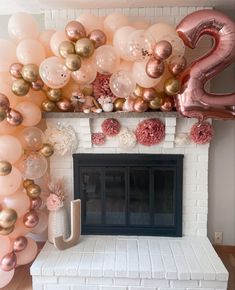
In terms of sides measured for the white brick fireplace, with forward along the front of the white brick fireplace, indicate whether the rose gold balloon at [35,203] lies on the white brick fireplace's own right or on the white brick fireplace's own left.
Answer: on the white brick fireplace's own right

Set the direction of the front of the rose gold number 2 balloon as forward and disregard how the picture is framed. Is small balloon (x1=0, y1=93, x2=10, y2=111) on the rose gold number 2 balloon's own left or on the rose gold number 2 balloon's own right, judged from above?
on the rose gold number 2 balloon's own right

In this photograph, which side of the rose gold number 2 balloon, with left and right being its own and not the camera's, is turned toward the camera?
front

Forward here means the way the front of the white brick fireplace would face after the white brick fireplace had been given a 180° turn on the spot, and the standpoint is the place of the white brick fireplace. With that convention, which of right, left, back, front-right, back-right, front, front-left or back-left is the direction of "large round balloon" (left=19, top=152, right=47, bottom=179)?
left

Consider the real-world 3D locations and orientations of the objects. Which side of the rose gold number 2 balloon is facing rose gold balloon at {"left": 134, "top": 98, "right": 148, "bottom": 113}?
right

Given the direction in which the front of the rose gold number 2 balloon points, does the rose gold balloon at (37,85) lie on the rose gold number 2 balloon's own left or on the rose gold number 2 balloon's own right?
on the rose gold number 2 balloon's own right

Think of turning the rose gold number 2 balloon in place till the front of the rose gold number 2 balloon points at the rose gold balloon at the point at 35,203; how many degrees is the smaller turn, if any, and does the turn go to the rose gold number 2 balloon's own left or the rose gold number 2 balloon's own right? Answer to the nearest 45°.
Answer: approximately 90° to the rose gold number 2 balloon's own right

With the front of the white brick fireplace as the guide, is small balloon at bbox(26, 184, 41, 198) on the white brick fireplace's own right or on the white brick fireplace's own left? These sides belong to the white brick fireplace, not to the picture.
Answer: on the white brick fireplace's own right

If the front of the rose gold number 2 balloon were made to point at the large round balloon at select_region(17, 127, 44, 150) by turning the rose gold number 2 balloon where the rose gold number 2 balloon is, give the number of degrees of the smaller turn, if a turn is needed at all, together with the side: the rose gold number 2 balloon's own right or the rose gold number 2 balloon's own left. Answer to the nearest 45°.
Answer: approximately 90° to the rose gold number 2 balloon's own right
